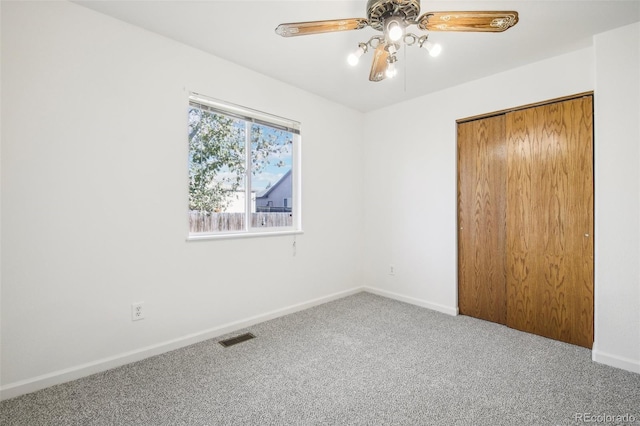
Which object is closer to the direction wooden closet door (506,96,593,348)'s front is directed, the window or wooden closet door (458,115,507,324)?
the window

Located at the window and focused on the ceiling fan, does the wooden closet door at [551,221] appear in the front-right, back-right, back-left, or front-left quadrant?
front-left

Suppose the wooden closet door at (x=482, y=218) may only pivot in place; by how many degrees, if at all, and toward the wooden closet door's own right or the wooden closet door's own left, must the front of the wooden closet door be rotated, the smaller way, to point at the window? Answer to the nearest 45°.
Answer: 0° — it already faces it

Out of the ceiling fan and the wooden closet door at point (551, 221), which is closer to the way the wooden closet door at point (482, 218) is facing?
the ceiling fan

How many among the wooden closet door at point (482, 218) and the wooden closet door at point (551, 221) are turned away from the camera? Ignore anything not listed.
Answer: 0

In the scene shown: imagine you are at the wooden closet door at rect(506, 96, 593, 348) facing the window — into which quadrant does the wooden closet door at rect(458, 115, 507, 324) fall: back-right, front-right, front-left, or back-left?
front-right

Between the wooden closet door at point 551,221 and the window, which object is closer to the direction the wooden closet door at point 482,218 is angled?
the window

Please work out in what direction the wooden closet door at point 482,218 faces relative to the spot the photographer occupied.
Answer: facing the viewer and to the left of the viewer

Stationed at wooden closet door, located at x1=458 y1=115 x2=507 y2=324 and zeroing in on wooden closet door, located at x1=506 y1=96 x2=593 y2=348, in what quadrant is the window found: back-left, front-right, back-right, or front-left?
back-right

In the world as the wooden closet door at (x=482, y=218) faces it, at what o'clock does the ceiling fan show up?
The ceiling fan is roughly at 11 o'clock from the wooden closet door.

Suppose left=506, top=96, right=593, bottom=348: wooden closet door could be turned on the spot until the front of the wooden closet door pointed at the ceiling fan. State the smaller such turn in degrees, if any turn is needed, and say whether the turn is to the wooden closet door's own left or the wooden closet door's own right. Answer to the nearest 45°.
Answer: approximately 45° to the wooden closet door's own left

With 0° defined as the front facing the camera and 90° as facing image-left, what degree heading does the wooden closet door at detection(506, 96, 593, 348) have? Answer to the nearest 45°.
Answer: approximately 45°

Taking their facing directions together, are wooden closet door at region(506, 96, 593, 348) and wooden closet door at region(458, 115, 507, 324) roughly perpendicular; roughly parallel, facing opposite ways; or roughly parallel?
roughly parallel

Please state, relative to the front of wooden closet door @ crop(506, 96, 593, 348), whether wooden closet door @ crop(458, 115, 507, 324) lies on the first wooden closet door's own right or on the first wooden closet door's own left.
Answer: on the first wooden closet door's own right

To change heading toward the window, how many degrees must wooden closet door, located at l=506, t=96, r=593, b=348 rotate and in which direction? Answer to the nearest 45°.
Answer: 0° — it already faces it

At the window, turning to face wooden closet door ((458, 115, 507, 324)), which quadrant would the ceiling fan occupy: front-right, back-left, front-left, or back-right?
front-right
